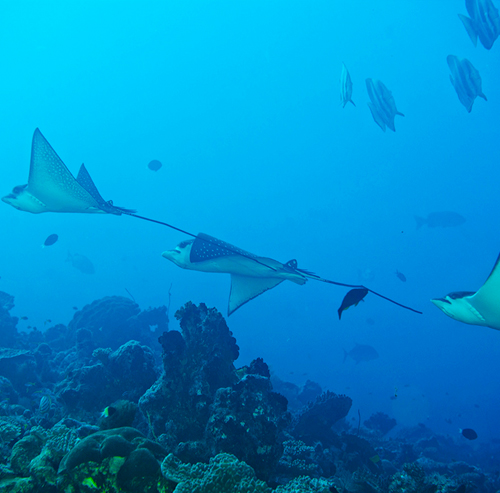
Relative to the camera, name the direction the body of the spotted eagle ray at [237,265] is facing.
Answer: to the viewer's left

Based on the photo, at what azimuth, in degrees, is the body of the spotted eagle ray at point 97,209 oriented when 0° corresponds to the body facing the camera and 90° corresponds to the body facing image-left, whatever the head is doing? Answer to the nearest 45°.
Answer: approximately 90°

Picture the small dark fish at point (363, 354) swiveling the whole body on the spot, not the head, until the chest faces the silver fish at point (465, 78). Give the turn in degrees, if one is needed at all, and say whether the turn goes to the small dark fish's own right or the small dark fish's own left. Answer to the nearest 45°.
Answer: approximately 90° to the small dark fish's own right

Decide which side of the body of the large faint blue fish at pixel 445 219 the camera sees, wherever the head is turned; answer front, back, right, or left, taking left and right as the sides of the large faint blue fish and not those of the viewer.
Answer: right

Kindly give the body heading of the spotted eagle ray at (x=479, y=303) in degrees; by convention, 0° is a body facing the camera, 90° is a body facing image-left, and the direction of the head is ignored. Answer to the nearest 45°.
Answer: approximately 90°
